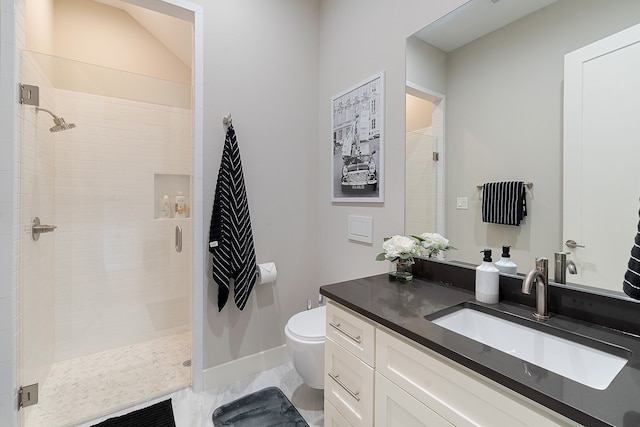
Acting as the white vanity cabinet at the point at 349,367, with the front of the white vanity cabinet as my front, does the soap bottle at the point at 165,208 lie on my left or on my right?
on my right

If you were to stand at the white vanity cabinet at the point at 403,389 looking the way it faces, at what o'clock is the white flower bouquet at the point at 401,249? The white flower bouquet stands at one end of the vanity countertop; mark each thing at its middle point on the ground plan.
The white flower bouquet is roughly at 4 o'clock from the white vanity cabinet.

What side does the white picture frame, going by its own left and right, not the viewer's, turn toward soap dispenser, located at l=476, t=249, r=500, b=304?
left

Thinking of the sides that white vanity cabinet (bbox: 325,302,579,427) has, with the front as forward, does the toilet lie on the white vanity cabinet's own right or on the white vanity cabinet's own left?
on the white vanity cabinet's own right
